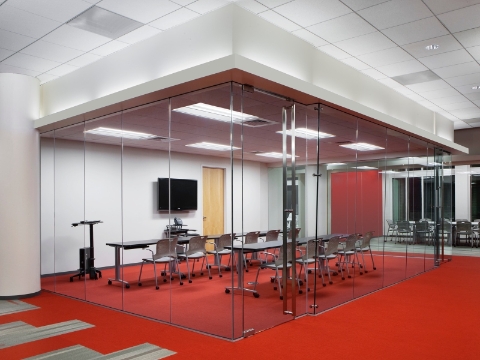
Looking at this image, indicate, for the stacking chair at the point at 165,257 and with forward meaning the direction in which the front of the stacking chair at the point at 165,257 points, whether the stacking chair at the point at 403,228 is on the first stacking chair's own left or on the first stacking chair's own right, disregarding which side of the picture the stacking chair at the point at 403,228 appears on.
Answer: on the first stacking chair's own right

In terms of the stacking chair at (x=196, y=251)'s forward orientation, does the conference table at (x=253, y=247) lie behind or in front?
behind

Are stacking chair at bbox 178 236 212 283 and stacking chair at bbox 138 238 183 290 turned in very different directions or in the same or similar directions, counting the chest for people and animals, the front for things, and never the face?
same or similar directions

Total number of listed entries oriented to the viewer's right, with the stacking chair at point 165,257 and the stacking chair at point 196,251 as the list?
0

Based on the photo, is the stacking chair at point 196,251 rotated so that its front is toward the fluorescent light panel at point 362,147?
no

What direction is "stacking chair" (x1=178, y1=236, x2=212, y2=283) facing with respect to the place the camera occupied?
facing away from the viewer and to the left of the viewer

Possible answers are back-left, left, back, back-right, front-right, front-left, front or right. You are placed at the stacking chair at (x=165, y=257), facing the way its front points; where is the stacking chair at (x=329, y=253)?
back-right

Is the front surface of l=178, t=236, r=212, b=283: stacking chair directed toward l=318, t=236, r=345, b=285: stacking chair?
no

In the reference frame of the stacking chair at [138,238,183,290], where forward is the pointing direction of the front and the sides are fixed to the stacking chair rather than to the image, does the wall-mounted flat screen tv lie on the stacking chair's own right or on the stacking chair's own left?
on the stacking chair's own right

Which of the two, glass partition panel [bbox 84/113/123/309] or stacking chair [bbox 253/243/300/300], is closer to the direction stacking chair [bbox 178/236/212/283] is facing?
the glass partition panel

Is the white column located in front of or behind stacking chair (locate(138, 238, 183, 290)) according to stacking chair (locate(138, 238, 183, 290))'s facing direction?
in front

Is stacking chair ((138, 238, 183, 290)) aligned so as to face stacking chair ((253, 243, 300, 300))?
no
